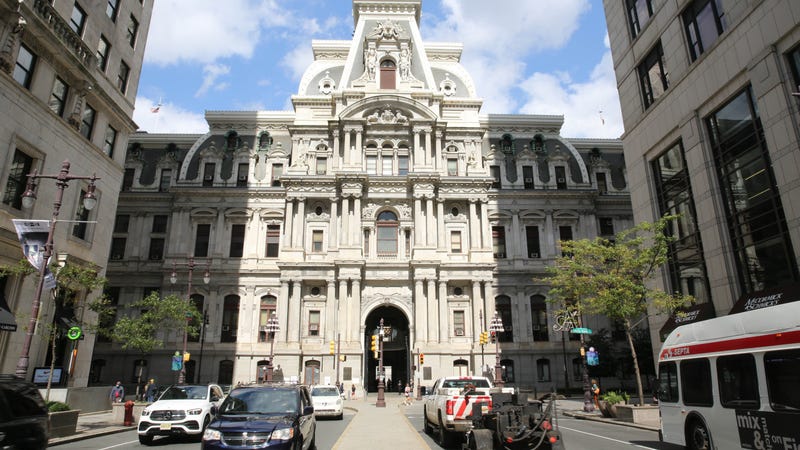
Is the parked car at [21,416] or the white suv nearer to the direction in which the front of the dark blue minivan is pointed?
the parked car

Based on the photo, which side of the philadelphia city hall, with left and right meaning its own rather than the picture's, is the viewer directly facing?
front

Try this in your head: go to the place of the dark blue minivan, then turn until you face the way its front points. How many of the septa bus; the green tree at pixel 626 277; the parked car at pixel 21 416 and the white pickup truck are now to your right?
1

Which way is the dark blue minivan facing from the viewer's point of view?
toward the camera

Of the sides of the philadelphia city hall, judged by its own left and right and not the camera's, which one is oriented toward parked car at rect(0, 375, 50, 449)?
front

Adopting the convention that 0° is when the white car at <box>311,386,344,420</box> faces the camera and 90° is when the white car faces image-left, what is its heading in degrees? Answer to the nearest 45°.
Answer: approximately 0°

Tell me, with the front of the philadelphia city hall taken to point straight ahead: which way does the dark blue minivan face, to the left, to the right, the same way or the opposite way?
the same way

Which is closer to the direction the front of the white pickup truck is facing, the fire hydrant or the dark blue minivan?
the fire hydrant

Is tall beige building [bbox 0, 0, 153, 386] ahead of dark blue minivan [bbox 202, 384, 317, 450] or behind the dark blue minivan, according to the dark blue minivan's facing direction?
behind

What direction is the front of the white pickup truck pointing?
away from the camera

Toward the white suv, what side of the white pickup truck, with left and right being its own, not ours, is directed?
left

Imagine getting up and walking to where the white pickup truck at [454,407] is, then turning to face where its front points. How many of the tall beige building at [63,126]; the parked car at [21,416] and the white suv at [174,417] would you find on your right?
0

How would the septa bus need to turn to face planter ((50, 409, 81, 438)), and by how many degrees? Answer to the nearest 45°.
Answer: approximately 45° to its left
